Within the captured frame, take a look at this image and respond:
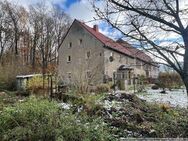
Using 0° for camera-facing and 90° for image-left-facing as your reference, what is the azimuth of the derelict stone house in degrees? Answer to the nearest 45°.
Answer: approximately 315°

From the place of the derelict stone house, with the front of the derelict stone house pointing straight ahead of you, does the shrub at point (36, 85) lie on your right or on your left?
on your right

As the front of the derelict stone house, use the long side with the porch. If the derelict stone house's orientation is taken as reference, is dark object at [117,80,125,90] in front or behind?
in front
